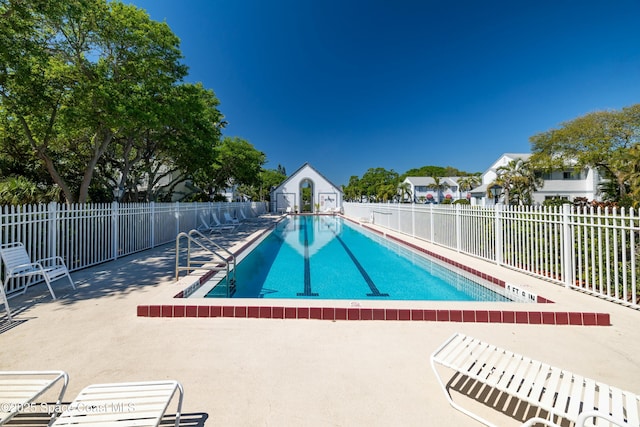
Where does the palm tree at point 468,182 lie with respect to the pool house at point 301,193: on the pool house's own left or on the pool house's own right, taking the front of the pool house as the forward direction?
on the pool house's own left

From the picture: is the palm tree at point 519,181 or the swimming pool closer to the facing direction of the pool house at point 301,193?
the swimming pool

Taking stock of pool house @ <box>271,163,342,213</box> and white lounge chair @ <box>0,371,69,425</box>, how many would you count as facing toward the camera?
1

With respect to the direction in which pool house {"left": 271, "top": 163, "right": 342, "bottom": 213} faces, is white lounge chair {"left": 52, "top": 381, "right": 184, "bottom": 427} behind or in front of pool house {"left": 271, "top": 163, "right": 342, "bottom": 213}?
in front

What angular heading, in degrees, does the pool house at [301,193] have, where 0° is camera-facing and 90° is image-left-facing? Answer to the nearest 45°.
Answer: approximately 0°

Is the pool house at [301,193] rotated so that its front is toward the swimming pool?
yes

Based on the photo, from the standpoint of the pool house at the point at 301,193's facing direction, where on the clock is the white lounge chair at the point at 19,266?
The white lounge chair is roughly at 12 o'clock from the pool house.
